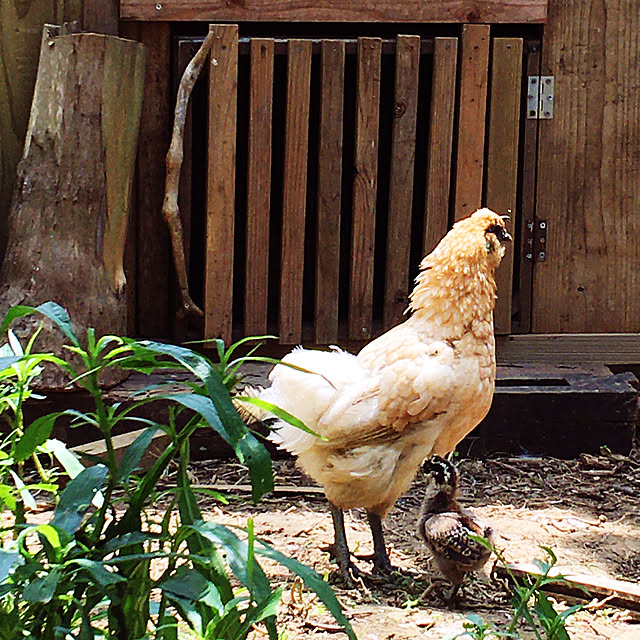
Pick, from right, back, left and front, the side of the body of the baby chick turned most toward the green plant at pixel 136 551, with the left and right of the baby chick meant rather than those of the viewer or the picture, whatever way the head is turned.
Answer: left

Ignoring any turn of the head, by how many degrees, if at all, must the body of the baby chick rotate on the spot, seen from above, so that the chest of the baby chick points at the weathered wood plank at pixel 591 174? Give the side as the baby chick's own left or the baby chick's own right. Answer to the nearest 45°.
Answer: approximately 90° to the baby chick's own right
